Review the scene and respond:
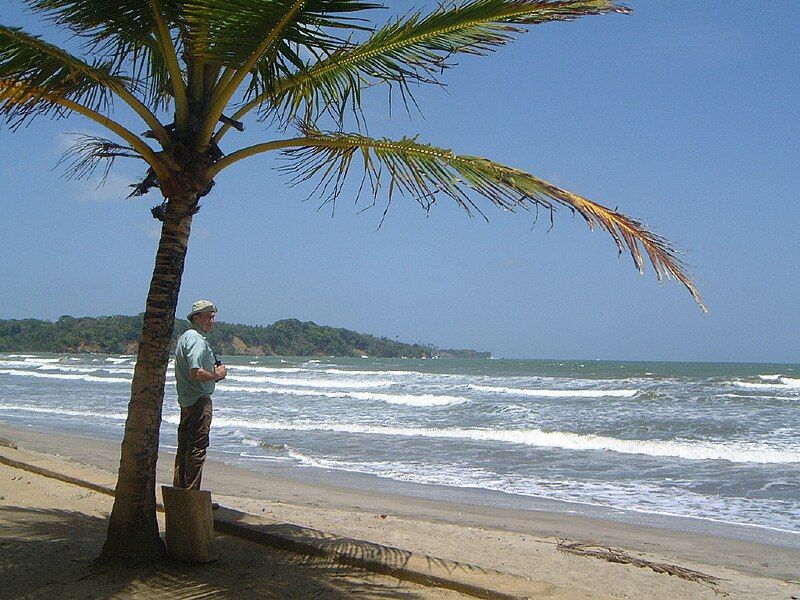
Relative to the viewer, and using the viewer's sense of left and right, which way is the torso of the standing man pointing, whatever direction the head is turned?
facing to the right of the viewer

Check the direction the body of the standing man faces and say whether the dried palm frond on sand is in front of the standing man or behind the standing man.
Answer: in front
